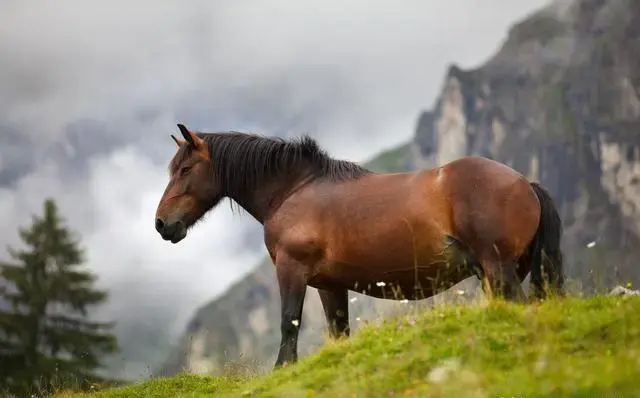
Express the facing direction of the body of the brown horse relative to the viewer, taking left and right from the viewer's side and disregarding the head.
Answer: facing to the left of the viewer

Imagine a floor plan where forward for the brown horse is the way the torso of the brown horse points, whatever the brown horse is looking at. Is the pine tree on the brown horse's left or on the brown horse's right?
on the brown horse's right
